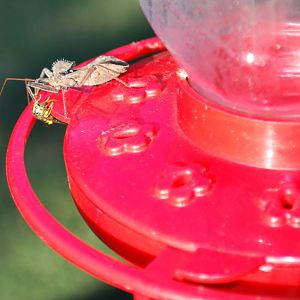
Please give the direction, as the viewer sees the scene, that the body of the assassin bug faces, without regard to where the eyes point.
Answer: to the viewer's left
